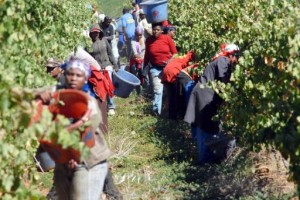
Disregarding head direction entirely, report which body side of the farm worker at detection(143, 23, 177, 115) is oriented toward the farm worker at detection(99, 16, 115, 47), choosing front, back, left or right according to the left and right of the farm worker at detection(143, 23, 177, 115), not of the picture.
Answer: back

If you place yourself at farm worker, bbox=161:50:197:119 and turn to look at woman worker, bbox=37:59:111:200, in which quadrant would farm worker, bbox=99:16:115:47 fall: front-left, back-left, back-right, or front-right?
back-right

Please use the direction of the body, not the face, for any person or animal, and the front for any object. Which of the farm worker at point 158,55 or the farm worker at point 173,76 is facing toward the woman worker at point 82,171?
the farm worker at point 158,55

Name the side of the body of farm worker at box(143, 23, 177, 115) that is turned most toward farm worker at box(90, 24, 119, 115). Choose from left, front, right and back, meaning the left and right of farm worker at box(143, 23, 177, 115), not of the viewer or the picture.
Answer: right

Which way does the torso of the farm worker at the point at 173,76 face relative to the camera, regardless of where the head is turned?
to the viewer's right

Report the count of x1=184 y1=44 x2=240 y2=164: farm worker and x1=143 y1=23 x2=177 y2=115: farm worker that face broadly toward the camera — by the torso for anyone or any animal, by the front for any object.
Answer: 1

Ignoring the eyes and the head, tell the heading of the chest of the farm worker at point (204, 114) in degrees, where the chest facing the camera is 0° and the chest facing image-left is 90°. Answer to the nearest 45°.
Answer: approximately 270°

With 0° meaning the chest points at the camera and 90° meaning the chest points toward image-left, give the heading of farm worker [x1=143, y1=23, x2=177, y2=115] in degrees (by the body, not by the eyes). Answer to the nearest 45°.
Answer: approximately 0°

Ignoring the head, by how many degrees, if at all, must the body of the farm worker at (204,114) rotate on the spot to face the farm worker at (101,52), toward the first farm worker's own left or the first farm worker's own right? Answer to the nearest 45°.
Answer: approximately 135° to the first farm worker's own left
